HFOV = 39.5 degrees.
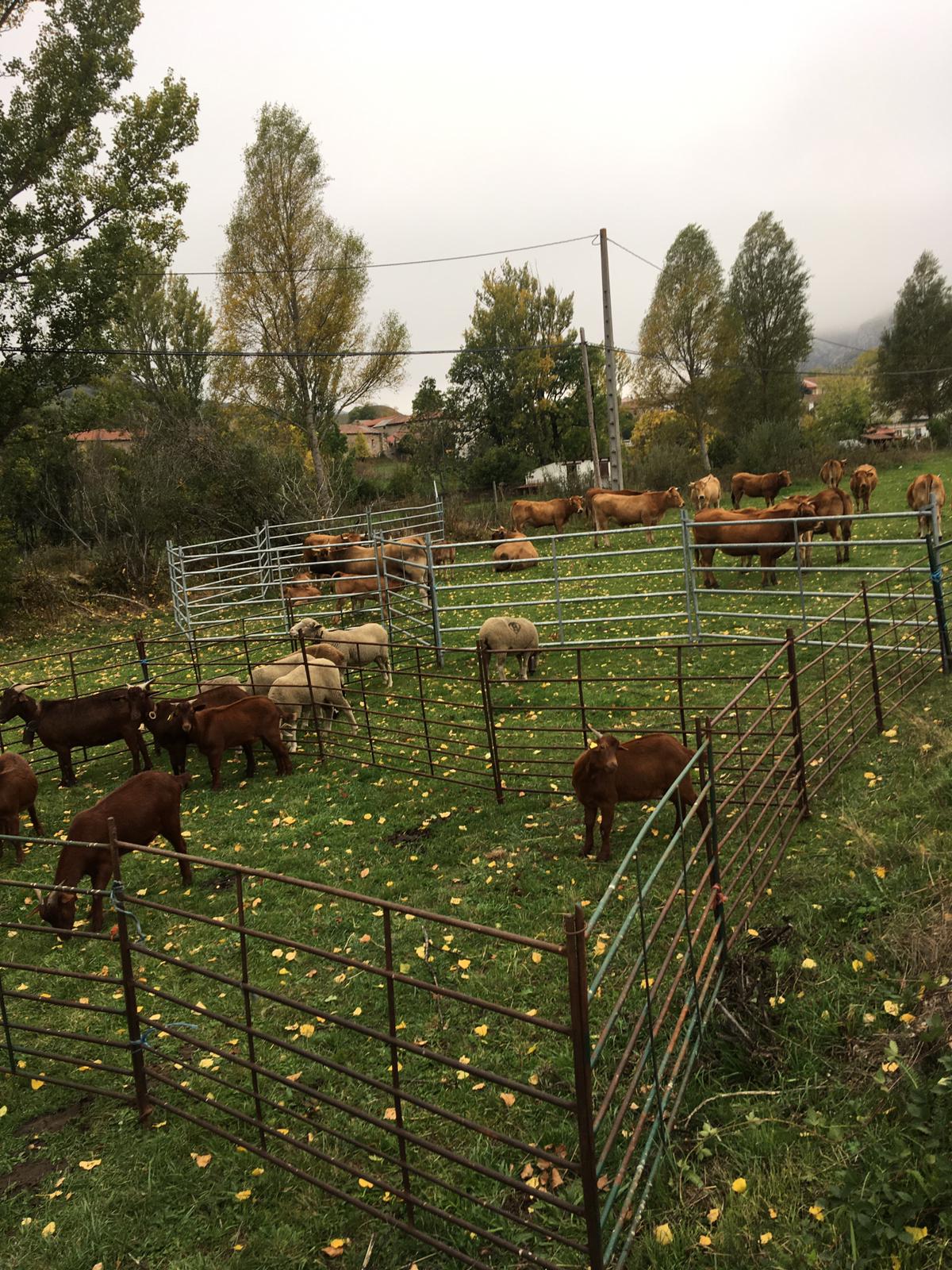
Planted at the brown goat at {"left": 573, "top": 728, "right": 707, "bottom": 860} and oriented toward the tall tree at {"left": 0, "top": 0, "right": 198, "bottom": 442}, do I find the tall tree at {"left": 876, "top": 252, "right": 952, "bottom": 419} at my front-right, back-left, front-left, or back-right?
front-right

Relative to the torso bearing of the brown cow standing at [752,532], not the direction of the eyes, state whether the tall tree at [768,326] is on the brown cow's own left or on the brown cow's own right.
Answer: on the brown cow's own left

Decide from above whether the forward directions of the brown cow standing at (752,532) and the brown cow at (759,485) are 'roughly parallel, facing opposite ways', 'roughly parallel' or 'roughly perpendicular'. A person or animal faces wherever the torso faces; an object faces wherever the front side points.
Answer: roughly parallel

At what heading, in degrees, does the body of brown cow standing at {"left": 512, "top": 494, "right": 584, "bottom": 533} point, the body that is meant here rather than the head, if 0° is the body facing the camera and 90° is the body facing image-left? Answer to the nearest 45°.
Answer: approximately 270°

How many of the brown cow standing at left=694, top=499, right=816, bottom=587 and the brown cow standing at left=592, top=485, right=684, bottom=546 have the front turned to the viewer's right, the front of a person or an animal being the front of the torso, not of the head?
2

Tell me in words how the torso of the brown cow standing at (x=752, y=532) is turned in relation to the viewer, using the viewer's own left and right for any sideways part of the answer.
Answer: facing to the right of the viewer

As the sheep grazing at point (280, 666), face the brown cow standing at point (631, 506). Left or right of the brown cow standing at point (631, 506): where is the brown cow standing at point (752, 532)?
right

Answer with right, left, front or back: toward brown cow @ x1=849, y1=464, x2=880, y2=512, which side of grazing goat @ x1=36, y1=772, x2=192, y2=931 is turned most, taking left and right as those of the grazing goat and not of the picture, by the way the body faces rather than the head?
back

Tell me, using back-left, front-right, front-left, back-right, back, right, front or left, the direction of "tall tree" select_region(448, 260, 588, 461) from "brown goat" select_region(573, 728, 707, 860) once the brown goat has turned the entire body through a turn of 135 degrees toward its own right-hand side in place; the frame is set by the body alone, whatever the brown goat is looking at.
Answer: front

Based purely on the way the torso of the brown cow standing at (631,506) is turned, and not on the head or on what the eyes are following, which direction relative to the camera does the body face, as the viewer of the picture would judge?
to the viewer's right

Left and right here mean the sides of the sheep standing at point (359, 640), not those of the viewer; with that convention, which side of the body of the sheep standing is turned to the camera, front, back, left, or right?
left
